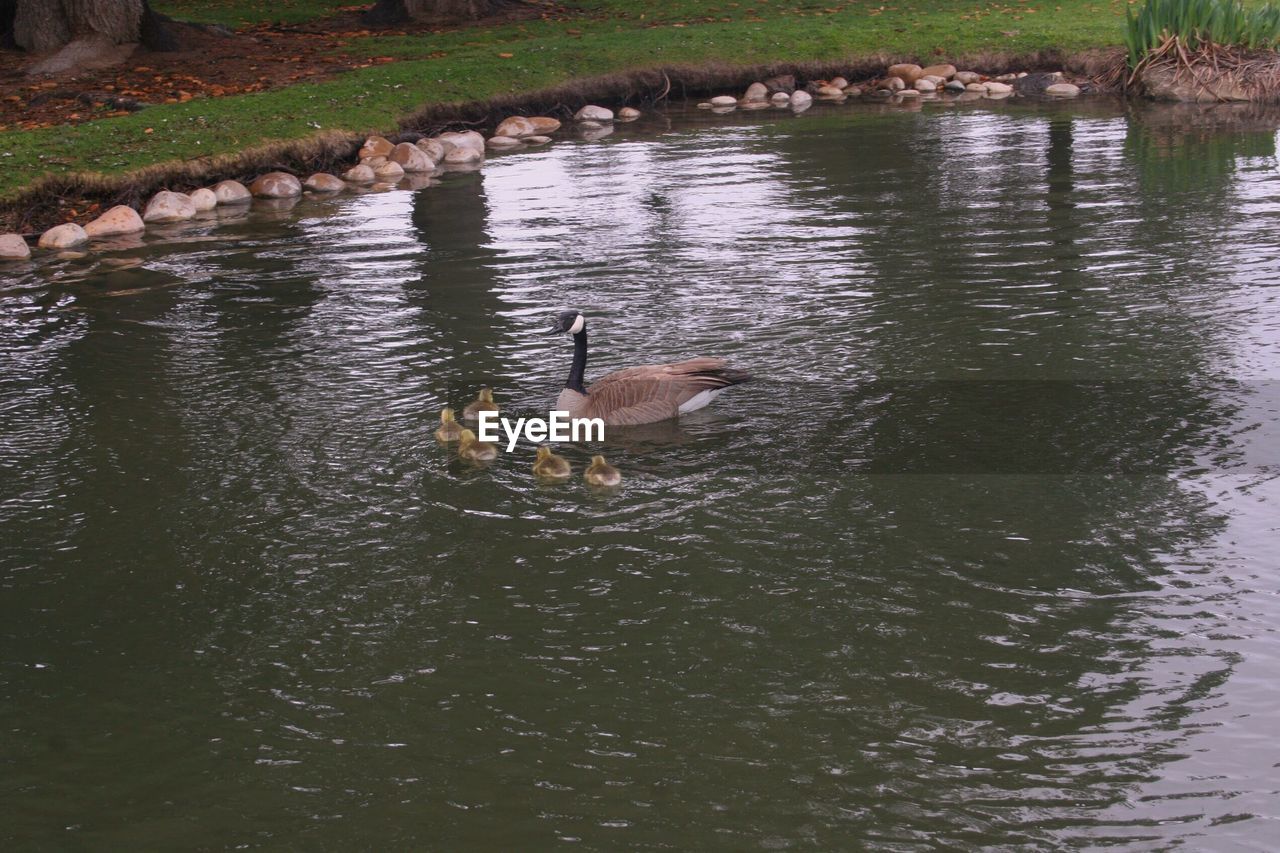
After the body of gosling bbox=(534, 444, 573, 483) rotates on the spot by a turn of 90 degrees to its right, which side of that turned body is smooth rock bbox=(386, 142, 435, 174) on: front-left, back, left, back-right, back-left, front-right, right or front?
front

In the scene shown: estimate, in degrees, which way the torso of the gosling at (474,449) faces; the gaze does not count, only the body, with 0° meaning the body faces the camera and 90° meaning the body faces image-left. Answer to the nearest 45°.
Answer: approximately 90°

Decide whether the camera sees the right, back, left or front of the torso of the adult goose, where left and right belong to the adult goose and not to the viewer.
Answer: left

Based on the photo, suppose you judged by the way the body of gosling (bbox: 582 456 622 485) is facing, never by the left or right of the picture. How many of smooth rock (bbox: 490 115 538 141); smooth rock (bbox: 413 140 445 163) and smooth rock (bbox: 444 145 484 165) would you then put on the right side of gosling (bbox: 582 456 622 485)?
3

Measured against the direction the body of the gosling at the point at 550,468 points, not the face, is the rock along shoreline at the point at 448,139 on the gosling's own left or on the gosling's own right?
on the gosling's own right

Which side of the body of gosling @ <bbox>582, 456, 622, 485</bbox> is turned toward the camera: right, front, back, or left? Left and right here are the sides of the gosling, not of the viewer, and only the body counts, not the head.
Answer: left

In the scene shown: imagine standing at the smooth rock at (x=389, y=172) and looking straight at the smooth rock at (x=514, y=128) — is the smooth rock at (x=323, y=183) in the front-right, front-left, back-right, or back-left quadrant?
back-left

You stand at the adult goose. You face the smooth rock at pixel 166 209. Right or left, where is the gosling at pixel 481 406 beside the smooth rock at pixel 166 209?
left

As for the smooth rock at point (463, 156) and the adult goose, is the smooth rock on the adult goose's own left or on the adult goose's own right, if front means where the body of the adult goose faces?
on the adult goose's own right

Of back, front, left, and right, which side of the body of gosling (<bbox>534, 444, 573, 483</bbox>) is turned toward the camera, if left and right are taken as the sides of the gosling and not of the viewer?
left

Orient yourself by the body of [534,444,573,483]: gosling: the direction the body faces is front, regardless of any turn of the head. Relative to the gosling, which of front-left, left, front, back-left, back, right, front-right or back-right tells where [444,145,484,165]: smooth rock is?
right

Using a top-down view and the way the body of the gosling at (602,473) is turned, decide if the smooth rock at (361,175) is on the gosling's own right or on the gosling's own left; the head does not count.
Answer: on the gosling's own right

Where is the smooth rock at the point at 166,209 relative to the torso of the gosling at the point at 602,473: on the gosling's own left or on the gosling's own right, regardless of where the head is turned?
on the gosling's own right
